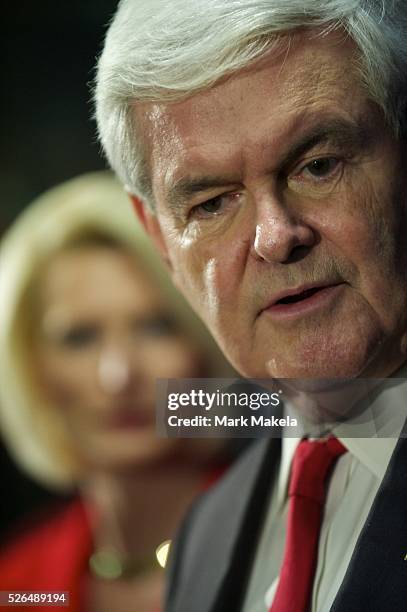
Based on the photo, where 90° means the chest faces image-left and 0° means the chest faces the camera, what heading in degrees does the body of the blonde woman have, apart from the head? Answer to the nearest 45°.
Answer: approximately 0°
